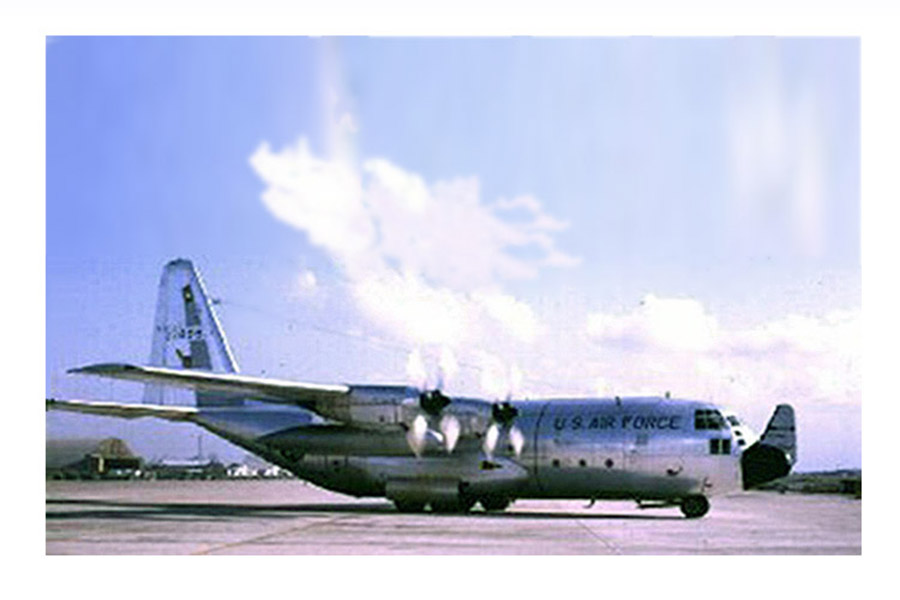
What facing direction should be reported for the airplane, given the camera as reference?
facing the viewer and to the right of the viewer
